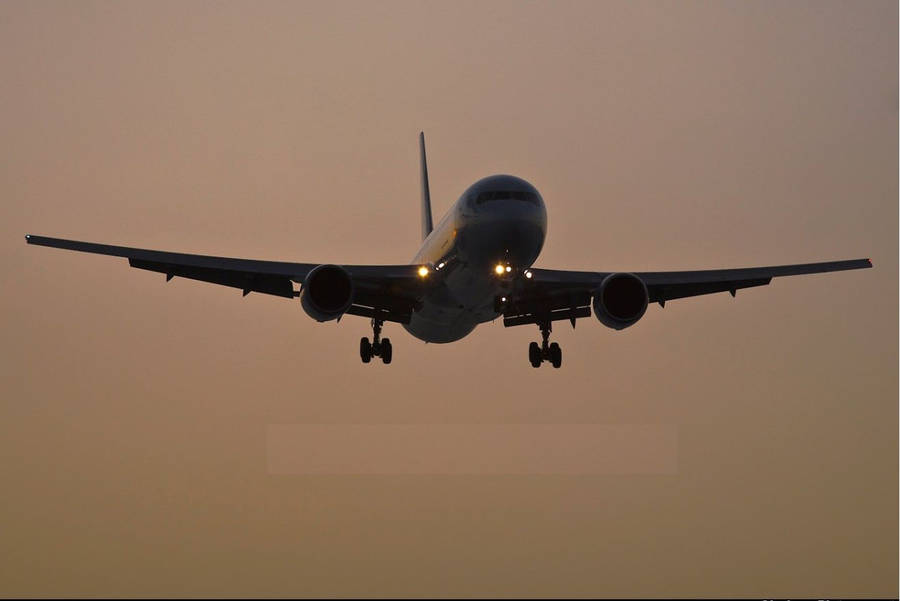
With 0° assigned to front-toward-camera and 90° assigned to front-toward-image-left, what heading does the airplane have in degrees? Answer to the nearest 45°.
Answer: approximately 0°
